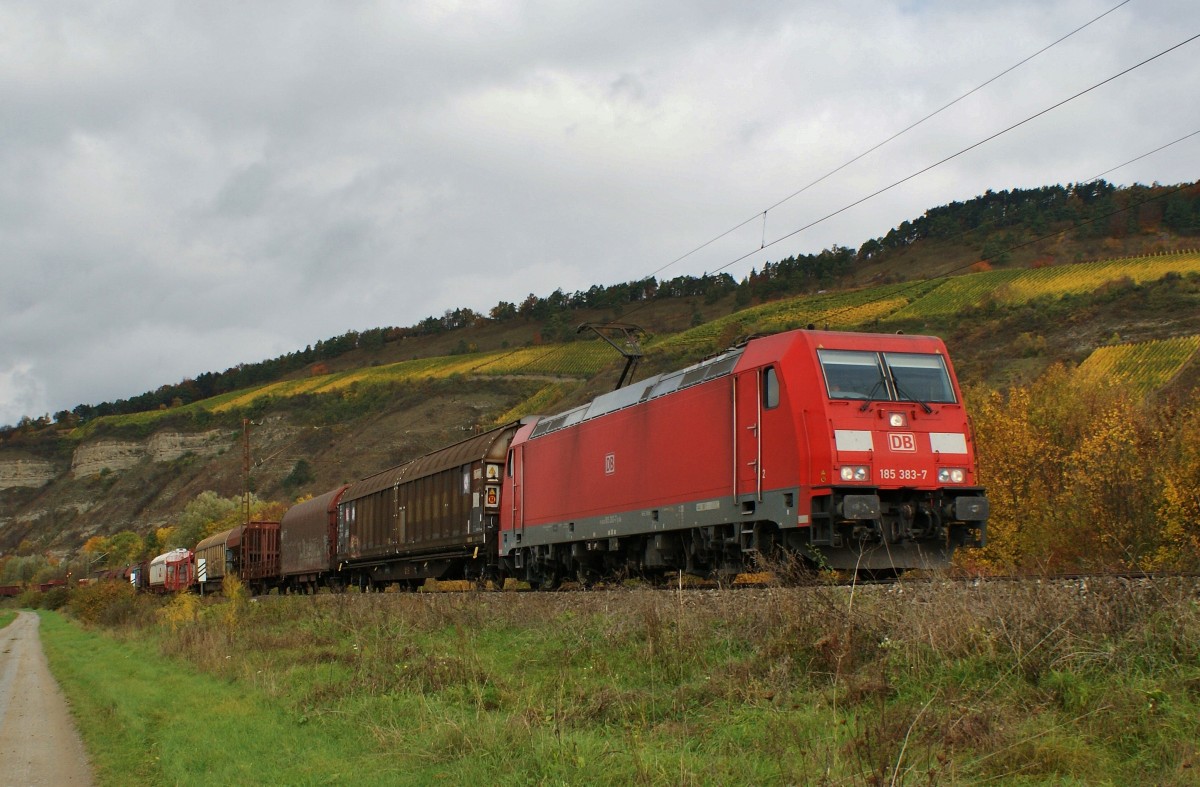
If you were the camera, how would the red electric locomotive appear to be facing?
facing the viewer and to the right of the viewer
